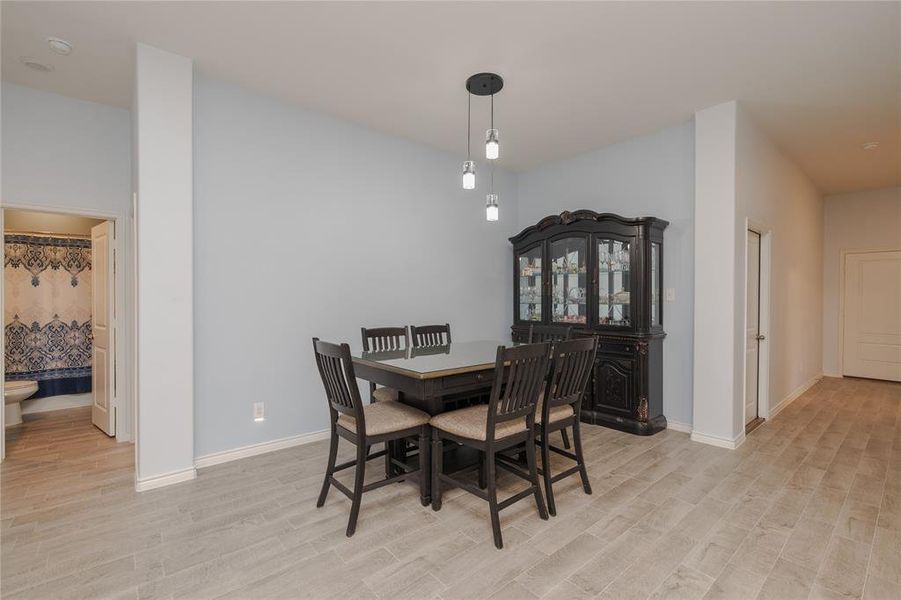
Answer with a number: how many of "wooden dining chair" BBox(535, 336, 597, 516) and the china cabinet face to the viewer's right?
0

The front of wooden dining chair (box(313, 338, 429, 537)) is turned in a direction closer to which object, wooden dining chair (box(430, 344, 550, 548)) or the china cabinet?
the china cabinet

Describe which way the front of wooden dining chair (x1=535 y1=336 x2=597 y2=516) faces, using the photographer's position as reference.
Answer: facing away from the viewer and to the left of the viewer

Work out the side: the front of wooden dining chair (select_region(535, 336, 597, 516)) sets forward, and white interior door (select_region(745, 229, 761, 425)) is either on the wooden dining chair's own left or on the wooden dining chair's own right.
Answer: on the wooden dining chair's own right

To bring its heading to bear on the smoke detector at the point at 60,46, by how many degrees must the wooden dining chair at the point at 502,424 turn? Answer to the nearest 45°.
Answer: approximately 45° to its left

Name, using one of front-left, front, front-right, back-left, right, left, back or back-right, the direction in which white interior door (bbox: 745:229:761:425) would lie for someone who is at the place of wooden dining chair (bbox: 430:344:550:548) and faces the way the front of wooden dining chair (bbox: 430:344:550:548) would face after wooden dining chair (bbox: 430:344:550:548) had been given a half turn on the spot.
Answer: left

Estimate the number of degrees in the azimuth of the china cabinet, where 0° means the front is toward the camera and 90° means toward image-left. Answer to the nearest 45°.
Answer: approximately 45°

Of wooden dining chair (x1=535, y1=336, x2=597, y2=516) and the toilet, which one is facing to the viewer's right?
the toilet

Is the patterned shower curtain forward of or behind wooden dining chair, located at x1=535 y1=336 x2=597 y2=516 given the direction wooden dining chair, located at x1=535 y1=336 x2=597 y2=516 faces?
forward

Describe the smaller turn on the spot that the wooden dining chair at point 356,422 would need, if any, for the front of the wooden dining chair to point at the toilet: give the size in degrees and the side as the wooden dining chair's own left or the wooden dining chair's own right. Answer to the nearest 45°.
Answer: approximately 90° to the wooden dining chair's own left

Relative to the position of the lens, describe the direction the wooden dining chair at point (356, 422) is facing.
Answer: facing away from the viewer and to the right of the viewer

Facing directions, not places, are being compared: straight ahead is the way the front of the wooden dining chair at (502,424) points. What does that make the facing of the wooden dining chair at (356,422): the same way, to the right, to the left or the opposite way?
to the right

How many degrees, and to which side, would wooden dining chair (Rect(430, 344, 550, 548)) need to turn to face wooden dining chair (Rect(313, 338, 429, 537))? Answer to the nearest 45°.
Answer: approximately 45° to its left

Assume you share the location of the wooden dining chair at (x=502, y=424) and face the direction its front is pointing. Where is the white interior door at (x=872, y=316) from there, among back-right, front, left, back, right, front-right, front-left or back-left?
right

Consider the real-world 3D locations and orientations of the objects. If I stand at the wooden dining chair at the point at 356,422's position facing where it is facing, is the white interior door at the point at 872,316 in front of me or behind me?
in front
